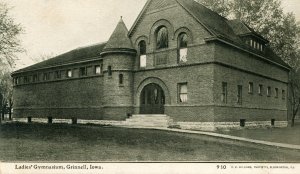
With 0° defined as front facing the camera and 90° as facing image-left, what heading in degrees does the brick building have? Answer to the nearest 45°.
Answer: approximately 45°
